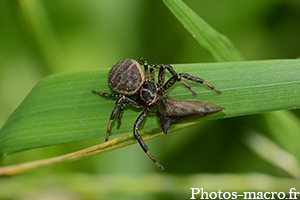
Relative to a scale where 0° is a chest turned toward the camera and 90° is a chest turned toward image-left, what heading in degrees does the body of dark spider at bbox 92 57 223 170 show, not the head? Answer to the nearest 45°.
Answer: approximately 315°

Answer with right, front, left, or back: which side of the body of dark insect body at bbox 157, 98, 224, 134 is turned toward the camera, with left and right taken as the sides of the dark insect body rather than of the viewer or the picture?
left
